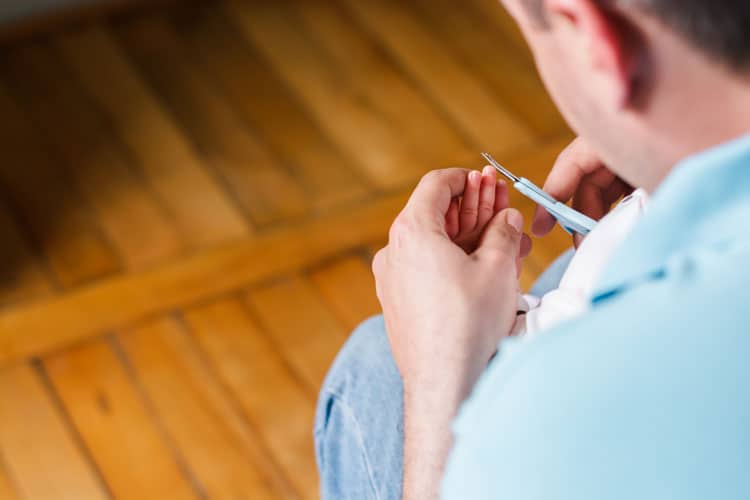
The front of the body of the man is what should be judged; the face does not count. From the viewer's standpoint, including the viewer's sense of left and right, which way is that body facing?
facing away from the viewer and to the left of the viewer

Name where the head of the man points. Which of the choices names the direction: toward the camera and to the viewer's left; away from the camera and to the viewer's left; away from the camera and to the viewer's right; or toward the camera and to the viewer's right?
away from the camera and to the viewer's left
